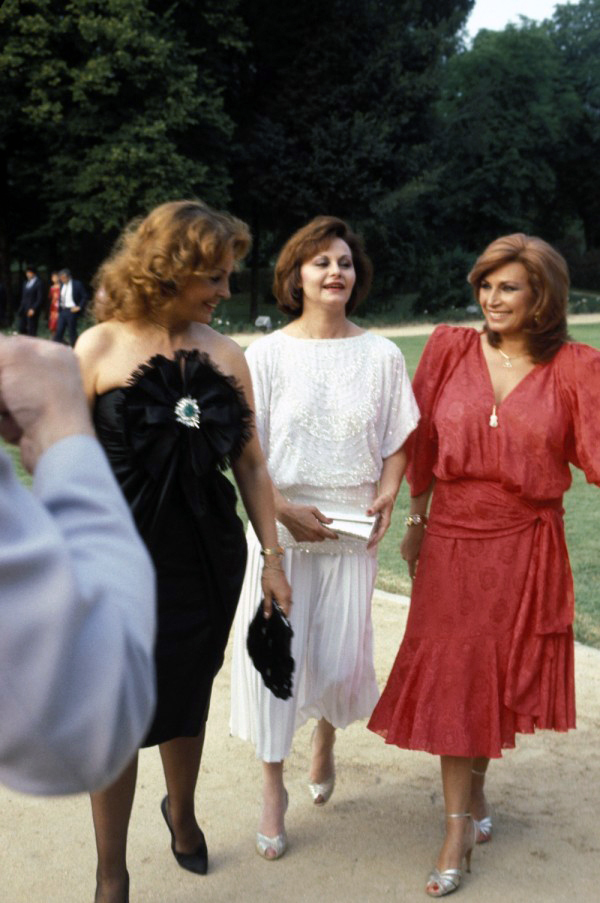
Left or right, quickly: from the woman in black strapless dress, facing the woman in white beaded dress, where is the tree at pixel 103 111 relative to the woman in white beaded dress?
left

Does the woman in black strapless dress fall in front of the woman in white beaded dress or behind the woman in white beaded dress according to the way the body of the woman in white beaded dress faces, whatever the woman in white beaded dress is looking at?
in front

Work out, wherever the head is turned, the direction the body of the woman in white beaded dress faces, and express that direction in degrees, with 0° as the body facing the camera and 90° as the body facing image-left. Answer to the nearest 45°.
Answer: approximately 0°

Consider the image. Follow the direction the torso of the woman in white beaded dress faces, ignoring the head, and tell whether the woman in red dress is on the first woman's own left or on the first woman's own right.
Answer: on the first woman's own left

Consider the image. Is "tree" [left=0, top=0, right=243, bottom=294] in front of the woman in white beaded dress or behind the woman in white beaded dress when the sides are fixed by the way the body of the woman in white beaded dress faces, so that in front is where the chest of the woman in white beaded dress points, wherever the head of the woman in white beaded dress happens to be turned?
behind

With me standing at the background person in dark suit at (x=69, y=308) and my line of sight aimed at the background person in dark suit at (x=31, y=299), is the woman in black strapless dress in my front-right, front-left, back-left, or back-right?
back-left

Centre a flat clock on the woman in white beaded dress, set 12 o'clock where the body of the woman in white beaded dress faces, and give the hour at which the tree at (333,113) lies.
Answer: The tree is roughly at 6 o'clock from the woman in white beaded dress.

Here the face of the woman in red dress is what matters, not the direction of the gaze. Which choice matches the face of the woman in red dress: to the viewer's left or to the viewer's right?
to the viewer's left

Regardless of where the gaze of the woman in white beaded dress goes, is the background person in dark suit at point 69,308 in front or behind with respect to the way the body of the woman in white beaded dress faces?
behind
